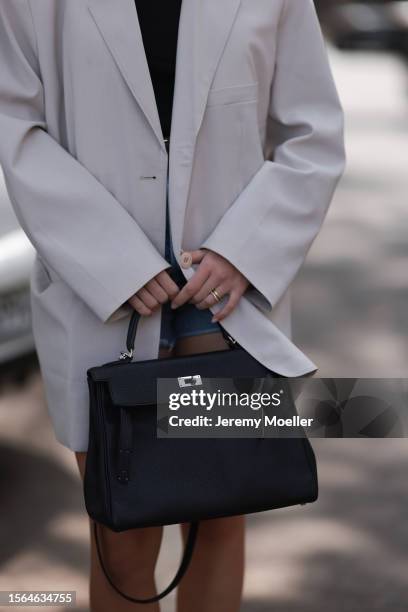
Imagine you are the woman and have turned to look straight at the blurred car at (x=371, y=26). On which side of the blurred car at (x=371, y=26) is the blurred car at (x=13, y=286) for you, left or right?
left

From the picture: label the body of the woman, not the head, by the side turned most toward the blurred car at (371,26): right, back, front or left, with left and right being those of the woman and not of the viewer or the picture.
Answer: back

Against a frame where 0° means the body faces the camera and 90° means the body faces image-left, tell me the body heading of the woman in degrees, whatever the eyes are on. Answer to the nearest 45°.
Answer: approximately 0°

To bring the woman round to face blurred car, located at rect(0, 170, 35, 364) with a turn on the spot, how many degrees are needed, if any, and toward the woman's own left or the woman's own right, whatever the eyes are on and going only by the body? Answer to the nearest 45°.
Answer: approximately 180°
